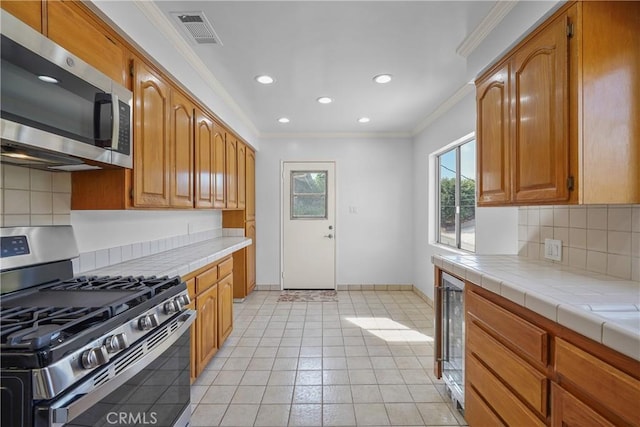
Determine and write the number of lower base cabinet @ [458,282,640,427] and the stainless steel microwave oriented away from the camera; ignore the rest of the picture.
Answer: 0

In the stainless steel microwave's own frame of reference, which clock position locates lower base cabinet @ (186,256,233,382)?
The lower base cabinet is roughly at 9 o'clock from the stainless steel microwave.

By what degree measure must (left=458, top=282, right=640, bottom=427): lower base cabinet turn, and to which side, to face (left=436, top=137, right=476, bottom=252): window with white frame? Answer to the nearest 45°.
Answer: approximately 135° to its right

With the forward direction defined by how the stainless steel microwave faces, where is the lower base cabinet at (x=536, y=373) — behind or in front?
in front

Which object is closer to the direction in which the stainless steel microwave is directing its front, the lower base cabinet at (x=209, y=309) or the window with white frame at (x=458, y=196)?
the window with white frame

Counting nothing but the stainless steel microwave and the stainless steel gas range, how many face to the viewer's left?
0

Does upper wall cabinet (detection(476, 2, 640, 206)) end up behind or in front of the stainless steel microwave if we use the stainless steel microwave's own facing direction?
in front

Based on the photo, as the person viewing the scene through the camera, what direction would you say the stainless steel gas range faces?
facing the viewer and to the right of the viewer

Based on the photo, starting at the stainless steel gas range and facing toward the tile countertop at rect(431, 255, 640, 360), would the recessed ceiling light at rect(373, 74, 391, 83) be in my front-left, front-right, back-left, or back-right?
front-left

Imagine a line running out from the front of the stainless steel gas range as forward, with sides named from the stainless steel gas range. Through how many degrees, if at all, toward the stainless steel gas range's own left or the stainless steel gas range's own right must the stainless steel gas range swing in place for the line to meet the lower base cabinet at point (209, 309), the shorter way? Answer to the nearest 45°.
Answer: approximately 90° to the stainless steel gas range's own left

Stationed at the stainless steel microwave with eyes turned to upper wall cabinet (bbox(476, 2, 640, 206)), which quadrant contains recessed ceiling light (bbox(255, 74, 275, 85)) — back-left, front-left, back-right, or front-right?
front-left

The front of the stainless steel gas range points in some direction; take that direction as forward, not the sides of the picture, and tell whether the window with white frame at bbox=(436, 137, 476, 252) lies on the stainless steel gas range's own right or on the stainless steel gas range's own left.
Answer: on the stainless steel gas range's own left

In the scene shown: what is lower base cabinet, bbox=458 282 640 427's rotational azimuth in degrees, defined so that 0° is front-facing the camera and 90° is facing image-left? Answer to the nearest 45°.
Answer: approximately 45°

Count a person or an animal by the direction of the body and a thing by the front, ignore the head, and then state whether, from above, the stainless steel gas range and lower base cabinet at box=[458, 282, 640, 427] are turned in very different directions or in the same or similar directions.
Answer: very different directions
